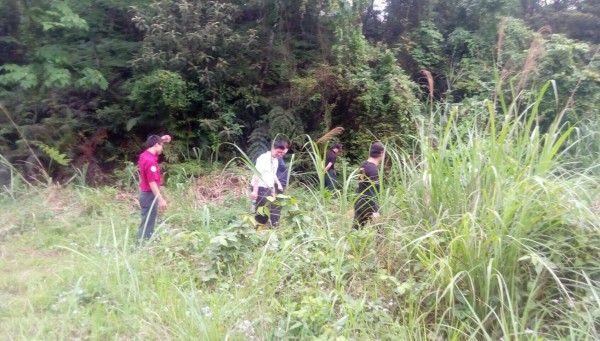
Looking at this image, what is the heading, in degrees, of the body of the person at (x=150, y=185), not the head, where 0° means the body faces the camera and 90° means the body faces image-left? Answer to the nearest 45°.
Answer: approximately 270°

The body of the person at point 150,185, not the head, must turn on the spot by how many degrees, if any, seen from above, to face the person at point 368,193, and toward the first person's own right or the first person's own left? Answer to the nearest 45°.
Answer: approximately 45° to the first person's own right

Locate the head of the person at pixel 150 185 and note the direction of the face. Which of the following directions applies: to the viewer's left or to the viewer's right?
to the viewer's right
